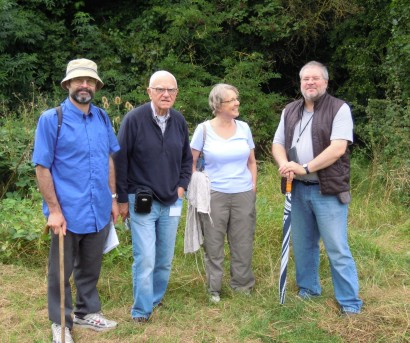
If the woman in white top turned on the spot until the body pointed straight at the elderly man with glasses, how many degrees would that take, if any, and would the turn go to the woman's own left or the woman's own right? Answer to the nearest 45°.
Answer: approximately 45° to the woman's own right

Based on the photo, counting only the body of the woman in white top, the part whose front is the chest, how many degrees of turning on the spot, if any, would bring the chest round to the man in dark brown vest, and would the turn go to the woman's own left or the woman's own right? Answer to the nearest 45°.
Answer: approximately 45° to the woman's own left

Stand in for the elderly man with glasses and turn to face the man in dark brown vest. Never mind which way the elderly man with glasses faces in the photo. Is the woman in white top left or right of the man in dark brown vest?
left

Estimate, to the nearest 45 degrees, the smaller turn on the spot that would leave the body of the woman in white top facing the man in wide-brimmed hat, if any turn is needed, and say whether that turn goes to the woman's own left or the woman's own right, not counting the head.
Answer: approximately 45° to the woman's own right

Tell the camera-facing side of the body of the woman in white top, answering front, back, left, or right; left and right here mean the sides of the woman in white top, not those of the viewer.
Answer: front

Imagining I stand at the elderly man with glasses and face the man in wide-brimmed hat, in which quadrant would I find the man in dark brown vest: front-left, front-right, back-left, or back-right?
back-left
